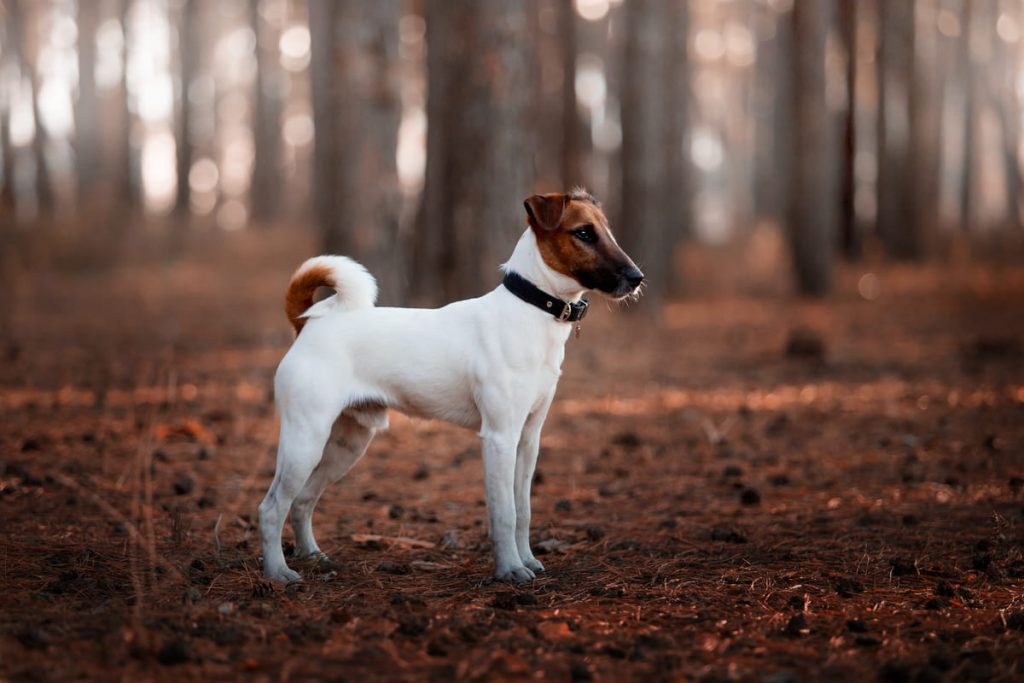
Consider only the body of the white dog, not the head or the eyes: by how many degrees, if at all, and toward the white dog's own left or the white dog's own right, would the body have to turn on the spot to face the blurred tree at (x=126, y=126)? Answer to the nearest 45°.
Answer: approximately 90° to the white dog's own left

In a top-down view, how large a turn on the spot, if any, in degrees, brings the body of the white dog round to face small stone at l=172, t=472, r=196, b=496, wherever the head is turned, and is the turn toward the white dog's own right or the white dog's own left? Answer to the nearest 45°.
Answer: approximately 135° to the white dog's own left

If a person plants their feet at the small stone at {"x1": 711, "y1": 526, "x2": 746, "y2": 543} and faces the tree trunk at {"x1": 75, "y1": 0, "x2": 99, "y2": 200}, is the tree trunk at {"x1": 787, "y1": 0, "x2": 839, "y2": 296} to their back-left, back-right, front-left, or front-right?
front-right

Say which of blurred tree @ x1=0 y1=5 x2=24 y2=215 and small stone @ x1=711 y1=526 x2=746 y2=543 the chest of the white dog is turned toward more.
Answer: the small stone

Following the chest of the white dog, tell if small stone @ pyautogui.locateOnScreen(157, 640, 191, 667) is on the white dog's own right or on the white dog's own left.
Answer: on the white dog's own right

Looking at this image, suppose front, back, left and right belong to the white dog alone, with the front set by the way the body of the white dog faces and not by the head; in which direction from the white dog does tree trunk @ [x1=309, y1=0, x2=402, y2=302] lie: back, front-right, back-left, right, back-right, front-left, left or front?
left

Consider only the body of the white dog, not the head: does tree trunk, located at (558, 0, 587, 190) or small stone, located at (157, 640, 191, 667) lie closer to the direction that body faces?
the tree trunk

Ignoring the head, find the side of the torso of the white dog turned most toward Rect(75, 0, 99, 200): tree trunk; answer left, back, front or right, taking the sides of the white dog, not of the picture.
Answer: left

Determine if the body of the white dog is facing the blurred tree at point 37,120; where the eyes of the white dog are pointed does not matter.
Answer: no

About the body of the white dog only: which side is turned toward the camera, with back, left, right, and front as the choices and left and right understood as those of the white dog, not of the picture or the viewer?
right

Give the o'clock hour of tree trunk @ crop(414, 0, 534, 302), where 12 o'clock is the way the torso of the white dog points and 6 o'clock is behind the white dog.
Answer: The tree trunk is roughly at 9 o'clock from the white dog.

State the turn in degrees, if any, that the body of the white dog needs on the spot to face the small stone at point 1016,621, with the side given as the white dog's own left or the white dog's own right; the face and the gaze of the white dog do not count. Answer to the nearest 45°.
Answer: approximately 45° to the white dog's own right
